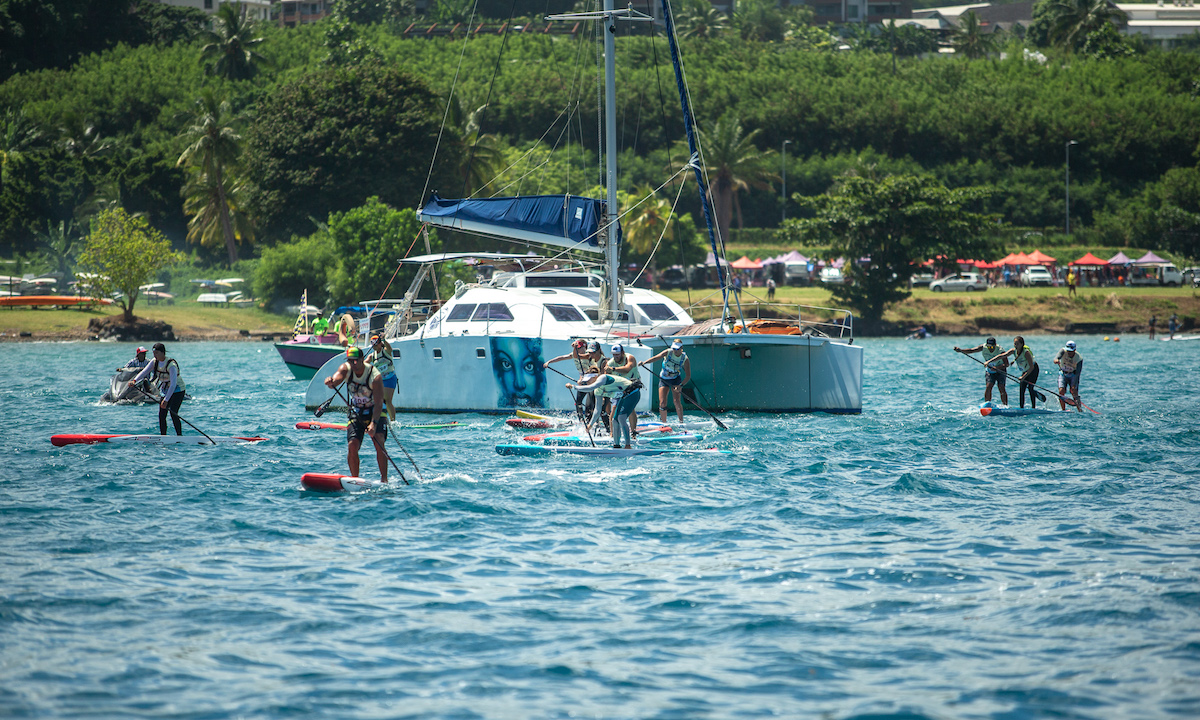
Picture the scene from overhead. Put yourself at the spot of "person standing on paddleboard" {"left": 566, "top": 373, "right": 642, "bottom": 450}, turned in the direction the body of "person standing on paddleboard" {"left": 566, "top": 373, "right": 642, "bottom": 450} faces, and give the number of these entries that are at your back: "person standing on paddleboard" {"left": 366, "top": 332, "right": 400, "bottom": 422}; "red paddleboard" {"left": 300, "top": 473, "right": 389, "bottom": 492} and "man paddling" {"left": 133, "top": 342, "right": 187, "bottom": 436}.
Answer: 0

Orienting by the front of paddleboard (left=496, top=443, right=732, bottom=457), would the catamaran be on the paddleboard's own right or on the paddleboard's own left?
on the paddleboard's own right

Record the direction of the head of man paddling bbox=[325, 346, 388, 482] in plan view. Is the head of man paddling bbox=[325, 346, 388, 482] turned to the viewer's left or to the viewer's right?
to the viewer's left

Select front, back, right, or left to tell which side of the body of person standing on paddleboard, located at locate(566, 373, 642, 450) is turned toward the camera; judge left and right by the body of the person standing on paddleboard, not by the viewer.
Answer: left

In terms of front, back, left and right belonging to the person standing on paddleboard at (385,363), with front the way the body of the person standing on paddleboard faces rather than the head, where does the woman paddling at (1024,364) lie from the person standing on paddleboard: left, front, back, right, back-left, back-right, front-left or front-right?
back-left

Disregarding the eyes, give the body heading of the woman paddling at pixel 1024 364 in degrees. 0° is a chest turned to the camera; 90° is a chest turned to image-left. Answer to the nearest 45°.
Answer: approximately 45°

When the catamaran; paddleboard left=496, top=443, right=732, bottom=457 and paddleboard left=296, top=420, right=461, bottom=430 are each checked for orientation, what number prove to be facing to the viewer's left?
2

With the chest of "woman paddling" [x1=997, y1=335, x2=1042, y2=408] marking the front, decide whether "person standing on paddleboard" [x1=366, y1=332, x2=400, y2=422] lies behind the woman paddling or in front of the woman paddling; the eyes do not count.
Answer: in front

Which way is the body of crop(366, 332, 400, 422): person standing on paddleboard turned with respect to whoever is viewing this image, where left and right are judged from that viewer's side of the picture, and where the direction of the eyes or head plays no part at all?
facing the viewer and to the left of the viewer

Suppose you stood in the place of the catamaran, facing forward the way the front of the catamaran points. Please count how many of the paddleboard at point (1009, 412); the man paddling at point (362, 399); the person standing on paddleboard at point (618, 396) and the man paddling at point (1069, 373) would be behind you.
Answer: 0

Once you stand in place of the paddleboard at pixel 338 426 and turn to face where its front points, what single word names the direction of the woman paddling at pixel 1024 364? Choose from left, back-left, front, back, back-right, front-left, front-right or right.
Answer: back

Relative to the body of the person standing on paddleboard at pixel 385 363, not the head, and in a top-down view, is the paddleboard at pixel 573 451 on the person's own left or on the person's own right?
on the person's own left

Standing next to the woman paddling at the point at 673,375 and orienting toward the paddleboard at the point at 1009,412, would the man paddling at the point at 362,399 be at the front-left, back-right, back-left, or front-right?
back-right

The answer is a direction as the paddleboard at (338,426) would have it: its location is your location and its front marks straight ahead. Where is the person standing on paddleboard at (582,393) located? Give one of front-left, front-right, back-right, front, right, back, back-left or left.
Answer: back-left

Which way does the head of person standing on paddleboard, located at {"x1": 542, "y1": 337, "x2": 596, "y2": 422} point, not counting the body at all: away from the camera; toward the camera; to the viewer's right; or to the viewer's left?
to the viewer's left
